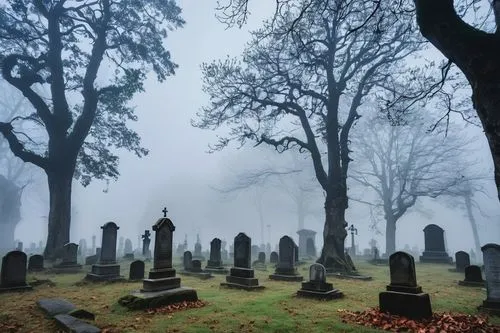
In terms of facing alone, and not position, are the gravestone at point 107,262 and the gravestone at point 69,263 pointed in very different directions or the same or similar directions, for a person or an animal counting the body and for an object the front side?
same or similar directions

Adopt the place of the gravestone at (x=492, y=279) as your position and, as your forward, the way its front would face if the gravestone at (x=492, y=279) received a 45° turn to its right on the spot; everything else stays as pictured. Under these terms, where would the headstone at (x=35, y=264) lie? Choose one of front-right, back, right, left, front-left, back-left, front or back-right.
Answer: front-right

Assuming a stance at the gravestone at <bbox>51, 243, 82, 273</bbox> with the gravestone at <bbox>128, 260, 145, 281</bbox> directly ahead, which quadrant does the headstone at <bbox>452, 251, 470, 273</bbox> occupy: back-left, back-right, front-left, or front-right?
front-left

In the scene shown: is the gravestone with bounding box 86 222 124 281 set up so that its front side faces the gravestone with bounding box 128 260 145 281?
no

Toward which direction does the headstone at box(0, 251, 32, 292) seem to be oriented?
toward the camera

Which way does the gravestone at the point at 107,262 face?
toward the camera

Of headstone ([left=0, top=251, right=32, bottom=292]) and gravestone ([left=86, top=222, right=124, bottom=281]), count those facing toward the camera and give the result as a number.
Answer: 2

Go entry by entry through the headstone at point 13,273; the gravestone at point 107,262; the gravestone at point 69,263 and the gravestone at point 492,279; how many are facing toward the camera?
4

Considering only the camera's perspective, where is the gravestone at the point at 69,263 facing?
facing the viewer

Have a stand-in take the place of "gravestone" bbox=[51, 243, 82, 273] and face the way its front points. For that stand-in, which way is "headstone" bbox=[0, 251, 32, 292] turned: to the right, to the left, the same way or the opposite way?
the same way

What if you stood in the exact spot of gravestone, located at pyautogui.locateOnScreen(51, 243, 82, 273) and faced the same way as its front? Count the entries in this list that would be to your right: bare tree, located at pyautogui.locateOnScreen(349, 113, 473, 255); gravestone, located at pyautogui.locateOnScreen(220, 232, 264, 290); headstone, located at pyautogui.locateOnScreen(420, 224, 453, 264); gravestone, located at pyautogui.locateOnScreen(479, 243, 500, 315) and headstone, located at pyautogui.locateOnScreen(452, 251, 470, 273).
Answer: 0

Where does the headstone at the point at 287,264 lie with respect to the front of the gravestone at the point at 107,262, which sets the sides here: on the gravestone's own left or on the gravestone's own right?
on the gravestone's own left

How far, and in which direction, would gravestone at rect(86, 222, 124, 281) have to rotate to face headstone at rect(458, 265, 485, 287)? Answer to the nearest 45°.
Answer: approximately 45° to its left

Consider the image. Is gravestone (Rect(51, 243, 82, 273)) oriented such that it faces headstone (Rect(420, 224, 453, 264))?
no

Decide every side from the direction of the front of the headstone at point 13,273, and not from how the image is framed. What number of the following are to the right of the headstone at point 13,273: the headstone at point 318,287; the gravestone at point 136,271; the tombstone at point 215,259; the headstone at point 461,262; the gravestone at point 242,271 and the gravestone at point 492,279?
0

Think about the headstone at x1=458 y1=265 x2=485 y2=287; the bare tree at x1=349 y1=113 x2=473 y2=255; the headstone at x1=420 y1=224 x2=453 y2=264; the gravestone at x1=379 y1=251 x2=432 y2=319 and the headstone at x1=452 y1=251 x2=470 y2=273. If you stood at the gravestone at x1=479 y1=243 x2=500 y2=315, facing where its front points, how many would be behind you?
4

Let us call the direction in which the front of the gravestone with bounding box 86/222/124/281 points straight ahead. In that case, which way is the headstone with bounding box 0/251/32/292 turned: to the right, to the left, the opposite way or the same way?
the same way

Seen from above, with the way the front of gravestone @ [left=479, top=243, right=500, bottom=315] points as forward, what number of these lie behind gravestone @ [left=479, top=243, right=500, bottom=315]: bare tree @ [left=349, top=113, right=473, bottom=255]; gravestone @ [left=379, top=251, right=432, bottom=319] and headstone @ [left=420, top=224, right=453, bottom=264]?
2
